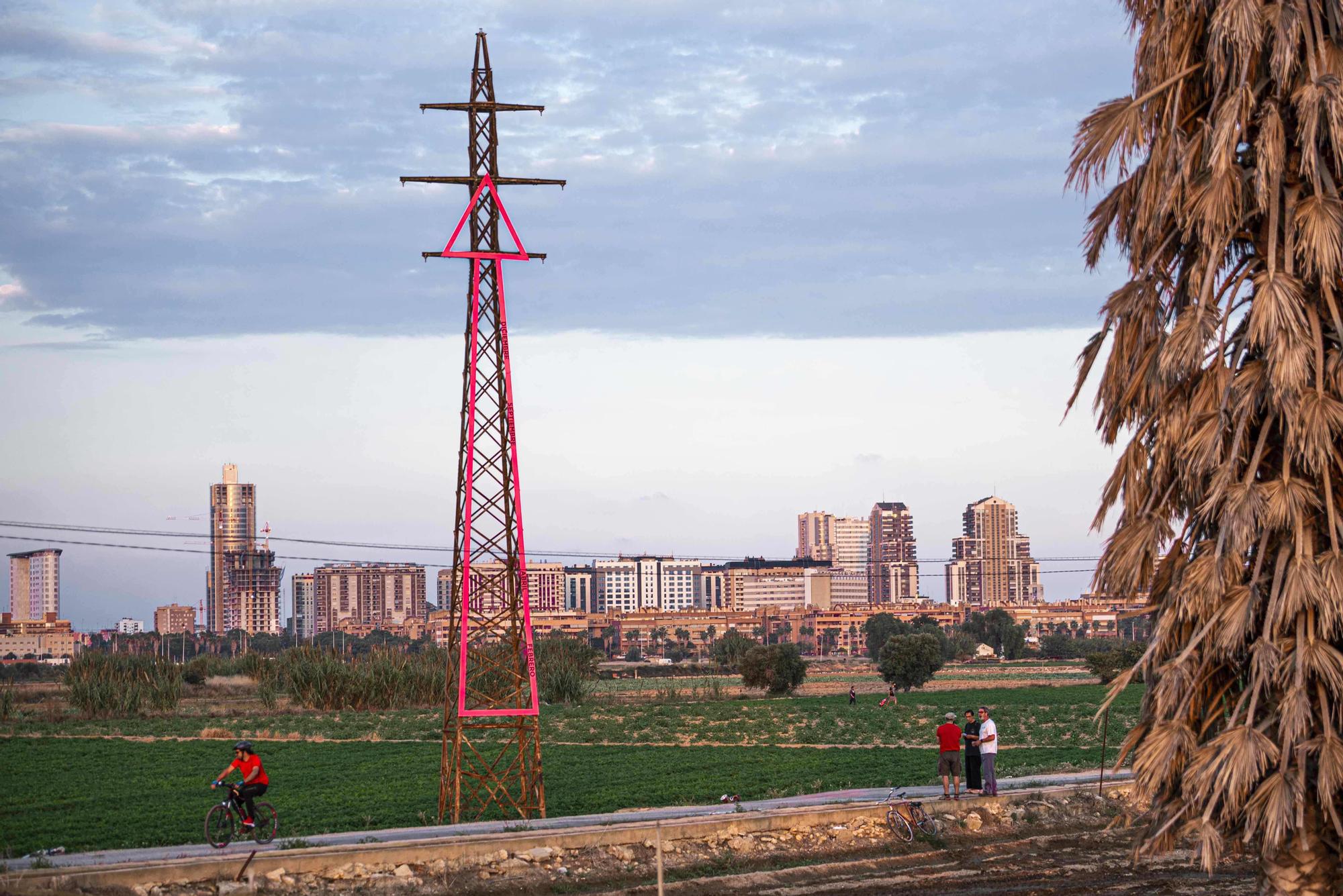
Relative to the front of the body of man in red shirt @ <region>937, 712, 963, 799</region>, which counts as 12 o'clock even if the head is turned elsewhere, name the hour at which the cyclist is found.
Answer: The cyclist is roughly at 8 o'clock from the man in red shirt.

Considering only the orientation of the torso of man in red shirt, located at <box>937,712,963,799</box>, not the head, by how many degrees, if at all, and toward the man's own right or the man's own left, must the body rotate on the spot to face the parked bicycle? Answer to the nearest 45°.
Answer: approximately 180°

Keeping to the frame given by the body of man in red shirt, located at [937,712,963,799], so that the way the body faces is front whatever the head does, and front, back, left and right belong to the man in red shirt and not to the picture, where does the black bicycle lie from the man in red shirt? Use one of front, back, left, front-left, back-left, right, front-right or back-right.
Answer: back-left

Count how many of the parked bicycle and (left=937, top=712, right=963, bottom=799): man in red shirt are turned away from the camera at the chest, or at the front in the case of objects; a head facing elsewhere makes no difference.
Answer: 1

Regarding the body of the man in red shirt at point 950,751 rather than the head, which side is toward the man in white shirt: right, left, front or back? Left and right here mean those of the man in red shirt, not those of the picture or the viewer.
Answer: right

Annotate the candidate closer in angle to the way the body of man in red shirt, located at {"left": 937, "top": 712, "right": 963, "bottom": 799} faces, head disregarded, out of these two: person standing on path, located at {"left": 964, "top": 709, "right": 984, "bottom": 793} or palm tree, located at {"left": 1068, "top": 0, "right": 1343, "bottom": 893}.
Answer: the person standing on path

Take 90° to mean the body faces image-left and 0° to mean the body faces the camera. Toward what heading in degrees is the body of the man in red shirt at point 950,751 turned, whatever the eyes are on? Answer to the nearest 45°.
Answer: approximately 180°

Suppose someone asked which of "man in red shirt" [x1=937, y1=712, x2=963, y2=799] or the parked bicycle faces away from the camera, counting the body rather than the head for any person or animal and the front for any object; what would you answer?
the man in red shirt

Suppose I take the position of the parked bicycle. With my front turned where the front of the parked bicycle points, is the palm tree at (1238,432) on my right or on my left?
on my left

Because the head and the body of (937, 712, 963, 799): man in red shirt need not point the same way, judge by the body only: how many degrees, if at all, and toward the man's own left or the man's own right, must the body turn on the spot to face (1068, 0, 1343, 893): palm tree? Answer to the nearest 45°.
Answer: approximately 180°
